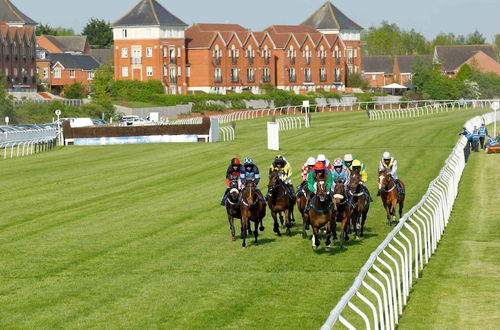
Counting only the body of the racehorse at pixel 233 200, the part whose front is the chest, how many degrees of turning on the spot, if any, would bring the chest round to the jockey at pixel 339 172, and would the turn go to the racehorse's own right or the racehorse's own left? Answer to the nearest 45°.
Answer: approximately 90° to the racehorse's own left

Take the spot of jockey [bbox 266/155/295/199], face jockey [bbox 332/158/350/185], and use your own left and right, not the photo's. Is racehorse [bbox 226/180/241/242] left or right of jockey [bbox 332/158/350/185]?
right
